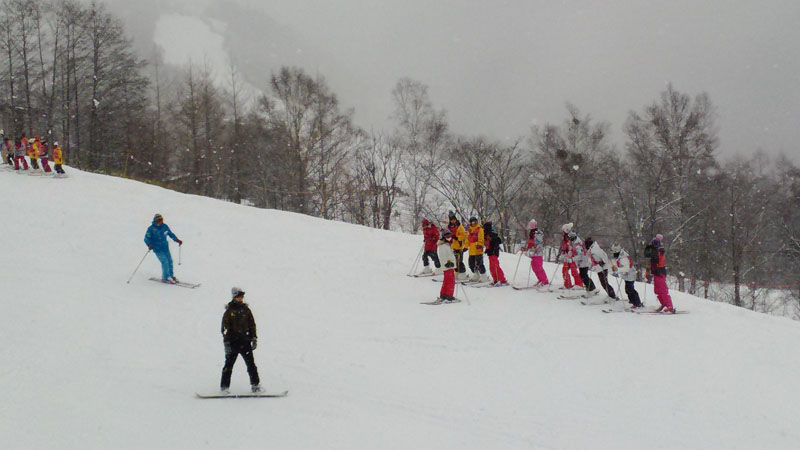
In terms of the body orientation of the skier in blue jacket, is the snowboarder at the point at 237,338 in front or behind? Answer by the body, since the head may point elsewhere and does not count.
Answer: in front

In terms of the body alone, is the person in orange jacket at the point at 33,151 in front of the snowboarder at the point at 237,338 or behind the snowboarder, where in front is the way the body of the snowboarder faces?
behind

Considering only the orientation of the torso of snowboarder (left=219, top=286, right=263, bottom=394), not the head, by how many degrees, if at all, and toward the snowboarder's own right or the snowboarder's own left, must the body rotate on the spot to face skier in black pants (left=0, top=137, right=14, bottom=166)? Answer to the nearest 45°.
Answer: approximately 135° to the snowboarder's own right

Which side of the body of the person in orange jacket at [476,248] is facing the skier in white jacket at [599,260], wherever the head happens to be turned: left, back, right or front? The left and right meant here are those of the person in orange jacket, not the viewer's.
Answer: left

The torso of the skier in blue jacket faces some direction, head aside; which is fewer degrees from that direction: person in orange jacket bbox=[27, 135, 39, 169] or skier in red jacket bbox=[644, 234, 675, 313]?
the skier in red jacket

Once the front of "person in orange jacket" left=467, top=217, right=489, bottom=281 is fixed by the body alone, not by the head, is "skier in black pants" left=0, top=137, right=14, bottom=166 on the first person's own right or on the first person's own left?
on the first person's own right

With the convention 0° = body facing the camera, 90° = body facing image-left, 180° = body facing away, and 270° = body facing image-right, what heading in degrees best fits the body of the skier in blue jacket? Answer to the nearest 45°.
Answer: approximately 315°

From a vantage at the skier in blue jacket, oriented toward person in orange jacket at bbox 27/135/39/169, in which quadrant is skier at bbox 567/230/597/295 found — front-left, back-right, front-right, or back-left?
back-right

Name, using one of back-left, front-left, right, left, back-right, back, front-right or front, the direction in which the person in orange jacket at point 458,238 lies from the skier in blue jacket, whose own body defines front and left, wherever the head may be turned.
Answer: front-left
